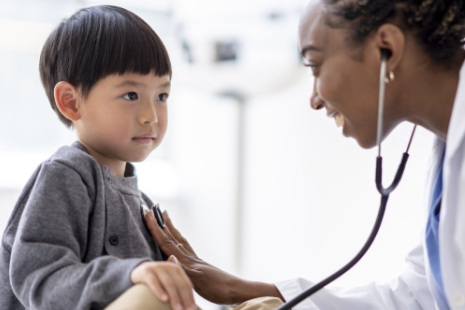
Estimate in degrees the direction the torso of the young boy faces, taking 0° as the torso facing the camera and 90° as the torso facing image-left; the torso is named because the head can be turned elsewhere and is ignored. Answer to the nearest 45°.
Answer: approximately 315°

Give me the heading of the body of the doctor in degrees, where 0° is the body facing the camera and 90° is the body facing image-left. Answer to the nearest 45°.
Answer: approximately 90°

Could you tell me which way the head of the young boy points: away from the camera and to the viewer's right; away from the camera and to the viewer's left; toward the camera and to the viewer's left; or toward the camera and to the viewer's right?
toward the camera and to the viewer's right

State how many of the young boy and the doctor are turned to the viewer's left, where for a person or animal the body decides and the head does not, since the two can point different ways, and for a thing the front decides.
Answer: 1

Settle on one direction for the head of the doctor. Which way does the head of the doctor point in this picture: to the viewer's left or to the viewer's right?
to the viewer's left

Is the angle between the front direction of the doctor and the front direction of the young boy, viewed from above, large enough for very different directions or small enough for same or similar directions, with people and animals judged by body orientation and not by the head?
very different directions
